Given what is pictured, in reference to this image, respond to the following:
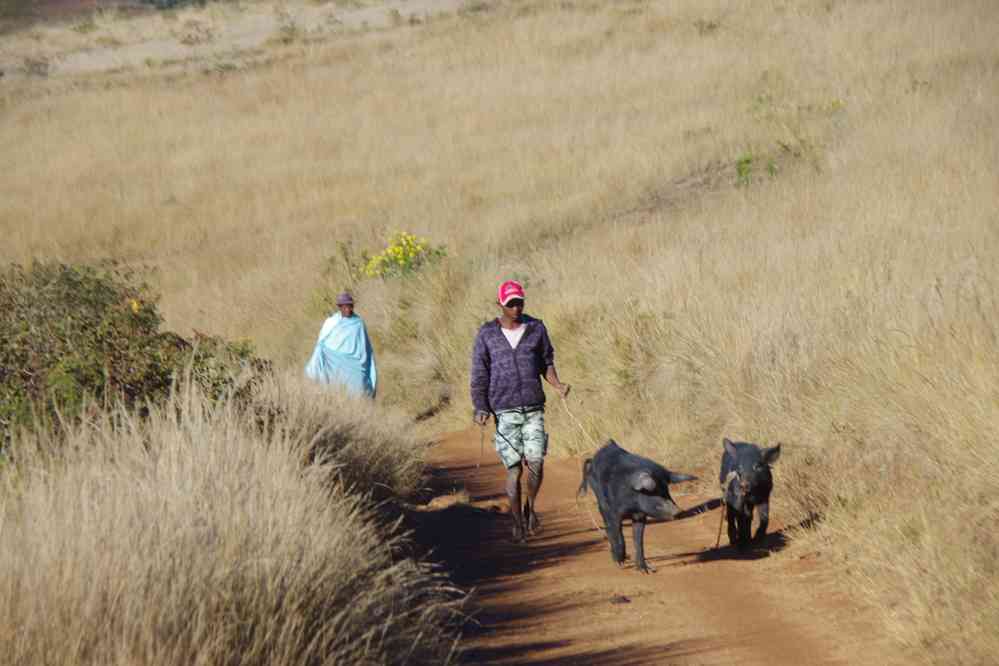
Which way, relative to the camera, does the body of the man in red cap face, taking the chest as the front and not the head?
toward the camera

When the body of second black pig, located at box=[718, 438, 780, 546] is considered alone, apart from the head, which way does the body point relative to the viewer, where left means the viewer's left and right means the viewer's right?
facing the viewer

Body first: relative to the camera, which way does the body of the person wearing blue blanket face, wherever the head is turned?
toward the camera

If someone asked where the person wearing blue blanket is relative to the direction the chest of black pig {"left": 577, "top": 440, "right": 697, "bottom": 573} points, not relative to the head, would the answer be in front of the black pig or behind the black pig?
behind

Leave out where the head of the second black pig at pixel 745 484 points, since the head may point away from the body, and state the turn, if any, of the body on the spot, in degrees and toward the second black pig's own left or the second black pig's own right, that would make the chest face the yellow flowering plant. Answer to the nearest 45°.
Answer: approximately 135° to the second black pig's own right

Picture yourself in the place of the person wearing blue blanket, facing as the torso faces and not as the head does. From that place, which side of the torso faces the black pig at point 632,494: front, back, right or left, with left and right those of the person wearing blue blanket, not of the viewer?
front

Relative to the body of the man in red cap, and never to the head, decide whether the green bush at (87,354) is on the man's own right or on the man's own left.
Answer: on the man's own right

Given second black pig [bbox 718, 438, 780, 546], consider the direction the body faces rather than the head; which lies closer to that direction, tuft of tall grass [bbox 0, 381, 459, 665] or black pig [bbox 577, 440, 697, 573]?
the tuft of tall grass

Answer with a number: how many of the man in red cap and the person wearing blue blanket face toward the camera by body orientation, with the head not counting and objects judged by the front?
2

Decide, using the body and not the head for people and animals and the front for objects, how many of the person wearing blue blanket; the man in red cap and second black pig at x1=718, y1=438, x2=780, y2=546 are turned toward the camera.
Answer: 3

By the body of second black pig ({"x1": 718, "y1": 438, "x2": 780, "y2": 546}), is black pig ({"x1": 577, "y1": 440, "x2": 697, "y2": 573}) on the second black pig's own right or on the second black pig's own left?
on the second black pig's own right

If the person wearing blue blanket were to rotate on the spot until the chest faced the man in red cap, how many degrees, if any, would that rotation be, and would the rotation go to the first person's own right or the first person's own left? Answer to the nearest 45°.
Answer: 0° — they already face them
